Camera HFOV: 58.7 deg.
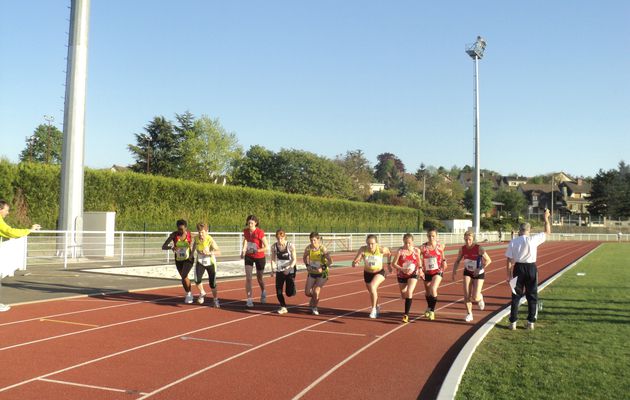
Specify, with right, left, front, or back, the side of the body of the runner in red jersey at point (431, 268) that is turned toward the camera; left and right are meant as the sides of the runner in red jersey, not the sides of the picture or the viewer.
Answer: front

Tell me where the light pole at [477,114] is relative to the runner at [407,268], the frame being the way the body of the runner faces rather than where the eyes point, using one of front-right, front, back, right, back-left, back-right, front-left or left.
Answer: back

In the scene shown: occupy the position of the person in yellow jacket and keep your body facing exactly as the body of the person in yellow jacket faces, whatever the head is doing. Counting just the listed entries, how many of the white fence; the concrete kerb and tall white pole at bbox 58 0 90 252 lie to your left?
2

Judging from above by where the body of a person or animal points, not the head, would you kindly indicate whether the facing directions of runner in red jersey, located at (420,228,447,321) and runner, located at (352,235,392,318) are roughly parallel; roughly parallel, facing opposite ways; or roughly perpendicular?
roughly parallel

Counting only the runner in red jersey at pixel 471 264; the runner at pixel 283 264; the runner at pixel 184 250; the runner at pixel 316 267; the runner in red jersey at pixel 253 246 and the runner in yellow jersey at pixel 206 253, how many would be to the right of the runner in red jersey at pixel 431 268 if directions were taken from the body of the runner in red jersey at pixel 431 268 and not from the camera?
5

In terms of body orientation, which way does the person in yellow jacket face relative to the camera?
to the viewer's right

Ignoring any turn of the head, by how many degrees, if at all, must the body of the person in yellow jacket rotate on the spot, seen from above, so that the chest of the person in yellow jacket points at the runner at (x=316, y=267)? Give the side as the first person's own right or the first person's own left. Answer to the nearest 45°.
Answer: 0° — they already face them

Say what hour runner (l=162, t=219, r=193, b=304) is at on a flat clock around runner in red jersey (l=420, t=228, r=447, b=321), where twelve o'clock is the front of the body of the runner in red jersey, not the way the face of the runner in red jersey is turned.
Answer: The runner is roughly at 3 o'clock from the runner in red jersey.

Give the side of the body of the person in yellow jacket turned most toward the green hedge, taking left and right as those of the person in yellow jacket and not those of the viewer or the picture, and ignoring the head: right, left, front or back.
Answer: left

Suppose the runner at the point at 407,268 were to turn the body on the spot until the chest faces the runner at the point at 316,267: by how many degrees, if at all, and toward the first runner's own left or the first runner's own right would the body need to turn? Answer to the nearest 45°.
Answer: approximately 90° to the first runner's own right

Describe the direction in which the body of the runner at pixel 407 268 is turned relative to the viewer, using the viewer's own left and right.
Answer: facing the viewer

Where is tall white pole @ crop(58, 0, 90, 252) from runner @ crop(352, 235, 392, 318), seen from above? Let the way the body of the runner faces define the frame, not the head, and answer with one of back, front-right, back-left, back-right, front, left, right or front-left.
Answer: back-right

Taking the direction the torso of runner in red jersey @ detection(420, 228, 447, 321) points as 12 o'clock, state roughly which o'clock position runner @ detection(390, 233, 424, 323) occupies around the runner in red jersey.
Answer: The runner is roughly at 2 o'clock from the runner in red jersey.

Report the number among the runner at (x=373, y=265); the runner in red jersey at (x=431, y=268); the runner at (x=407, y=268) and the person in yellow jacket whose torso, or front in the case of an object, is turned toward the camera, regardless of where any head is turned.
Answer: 3

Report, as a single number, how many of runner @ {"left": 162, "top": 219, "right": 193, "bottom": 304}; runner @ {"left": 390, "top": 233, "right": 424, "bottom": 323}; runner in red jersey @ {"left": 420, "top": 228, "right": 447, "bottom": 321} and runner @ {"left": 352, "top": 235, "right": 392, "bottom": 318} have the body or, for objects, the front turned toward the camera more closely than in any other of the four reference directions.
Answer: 4

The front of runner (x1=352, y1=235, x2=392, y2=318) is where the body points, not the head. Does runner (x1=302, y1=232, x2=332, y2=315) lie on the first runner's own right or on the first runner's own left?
on the first runner's own right

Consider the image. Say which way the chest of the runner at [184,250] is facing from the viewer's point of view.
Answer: toward the camera

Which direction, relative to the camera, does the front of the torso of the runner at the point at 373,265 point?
toward the camera
